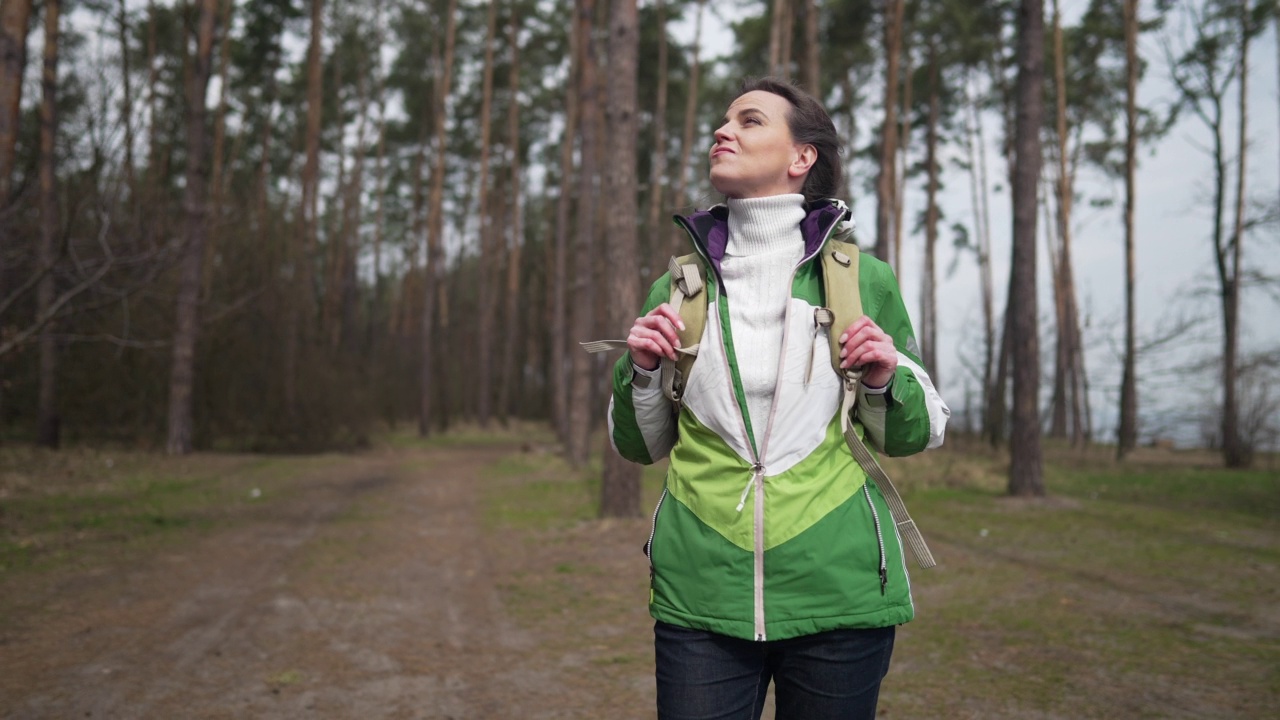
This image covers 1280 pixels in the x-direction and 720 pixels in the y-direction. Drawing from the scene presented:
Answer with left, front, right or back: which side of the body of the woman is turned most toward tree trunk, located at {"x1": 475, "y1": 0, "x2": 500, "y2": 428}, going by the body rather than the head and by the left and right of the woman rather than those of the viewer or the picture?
back

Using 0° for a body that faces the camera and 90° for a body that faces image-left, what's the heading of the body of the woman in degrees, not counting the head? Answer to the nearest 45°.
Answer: approximately 0°

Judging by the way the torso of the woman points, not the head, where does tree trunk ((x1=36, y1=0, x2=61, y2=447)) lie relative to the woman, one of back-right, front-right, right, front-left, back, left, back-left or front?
back-right

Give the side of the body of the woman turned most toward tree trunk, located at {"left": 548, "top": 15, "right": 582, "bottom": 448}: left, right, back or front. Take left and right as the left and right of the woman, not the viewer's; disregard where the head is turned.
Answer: back

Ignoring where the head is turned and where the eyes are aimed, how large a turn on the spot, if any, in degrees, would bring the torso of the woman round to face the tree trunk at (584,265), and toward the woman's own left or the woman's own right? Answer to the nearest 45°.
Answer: approximately 180°

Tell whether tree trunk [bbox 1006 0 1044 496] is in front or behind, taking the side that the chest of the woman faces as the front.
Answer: behind

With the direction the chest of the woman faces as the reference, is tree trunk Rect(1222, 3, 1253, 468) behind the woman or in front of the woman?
behind

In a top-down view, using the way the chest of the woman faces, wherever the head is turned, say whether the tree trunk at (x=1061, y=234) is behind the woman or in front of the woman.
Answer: behind

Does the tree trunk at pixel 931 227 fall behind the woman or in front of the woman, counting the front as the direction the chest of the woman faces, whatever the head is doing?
behind

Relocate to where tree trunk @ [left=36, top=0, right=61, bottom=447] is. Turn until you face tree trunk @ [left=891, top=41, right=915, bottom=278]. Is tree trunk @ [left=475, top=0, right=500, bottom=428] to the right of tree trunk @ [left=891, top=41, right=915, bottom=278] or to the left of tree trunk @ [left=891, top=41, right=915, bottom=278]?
left

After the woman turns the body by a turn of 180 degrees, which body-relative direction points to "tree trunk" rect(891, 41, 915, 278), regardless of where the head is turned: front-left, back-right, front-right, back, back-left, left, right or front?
front

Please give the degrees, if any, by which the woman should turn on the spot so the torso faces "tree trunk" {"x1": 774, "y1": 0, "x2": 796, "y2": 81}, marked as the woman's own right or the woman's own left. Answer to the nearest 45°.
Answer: approximately 180°

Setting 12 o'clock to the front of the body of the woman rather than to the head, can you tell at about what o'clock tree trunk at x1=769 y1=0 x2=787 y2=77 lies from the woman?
The tree trunk is roughly at 6 o'clock from the woman.
